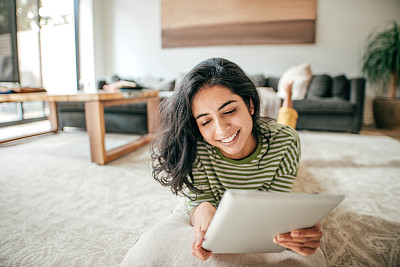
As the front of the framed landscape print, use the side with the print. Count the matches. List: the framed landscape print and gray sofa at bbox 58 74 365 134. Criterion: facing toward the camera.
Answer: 2

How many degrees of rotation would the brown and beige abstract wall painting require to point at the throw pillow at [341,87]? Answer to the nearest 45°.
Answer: approximately 45° to its left

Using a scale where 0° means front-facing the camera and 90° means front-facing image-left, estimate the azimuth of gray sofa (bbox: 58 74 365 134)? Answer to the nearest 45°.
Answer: approximately 0°

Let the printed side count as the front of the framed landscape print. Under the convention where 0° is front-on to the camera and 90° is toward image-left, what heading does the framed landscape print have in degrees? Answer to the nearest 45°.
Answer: approximately 0°
